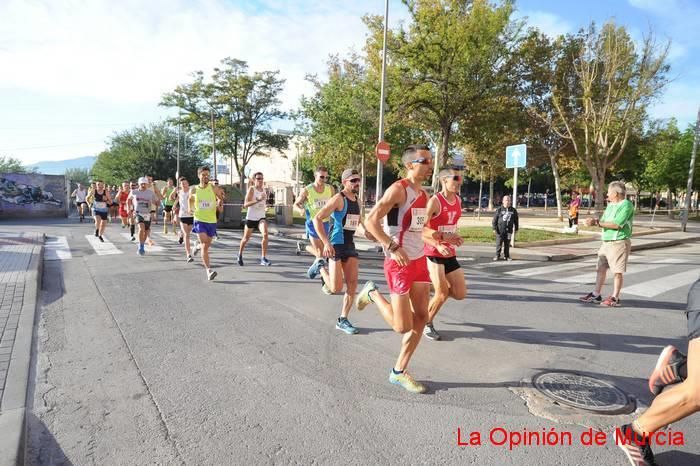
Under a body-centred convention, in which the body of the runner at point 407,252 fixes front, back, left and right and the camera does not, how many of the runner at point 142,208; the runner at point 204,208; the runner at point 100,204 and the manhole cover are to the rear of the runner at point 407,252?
3

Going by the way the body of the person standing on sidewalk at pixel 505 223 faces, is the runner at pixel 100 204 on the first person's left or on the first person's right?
on the first person's right

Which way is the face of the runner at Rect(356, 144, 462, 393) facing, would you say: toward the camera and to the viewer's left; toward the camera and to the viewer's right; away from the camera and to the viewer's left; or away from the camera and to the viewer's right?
toward the camera and to the viewer's right

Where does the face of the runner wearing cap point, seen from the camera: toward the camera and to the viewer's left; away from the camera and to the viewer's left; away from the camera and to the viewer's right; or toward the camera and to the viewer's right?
toward the camera and to the viewer's right

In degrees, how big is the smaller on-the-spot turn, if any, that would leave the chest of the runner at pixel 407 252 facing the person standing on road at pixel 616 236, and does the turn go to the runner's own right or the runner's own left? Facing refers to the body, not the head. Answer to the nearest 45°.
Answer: approximately 90° to the runner's own left

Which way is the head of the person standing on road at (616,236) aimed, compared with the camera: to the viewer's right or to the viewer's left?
to the viewer's left

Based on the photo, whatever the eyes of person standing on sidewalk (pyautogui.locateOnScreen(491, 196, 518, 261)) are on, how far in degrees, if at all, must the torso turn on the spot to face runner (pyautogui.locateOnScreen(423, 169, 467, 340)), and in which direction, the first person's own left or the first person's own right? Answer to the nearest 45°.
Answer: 0° — they already face them

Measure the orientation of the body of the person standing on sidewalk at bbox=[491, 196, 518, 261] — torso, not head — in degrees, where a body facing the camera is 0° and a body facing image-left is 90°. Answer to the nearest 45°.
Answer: approximately 0°

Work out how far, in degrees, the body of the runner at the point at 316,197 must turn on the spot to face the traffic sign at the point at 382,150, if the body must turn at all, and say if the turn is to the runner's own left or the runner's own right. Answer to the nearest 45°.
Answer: approximately 135° to the runner's own left

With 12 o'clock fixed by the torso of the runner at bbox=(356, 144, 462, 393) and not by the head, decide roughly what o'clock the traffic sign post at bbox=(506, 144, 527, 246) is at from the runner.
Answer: The traffic sign post is roughly at 8 o'clock from the runner.

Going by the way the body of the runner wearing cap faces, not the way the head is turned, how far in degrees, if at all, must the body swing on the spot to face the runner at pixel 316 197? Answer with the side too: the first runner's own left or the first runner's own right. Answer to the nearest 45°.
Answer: approximately 135° to the first runner's own left
